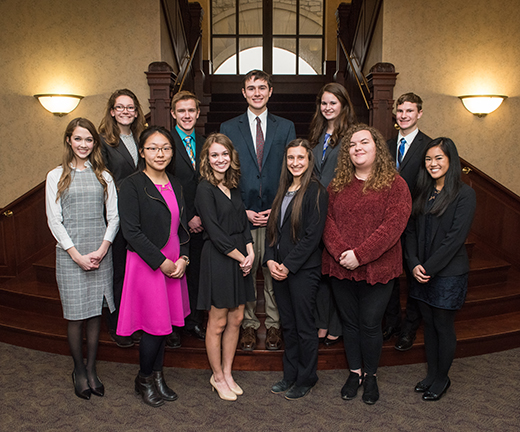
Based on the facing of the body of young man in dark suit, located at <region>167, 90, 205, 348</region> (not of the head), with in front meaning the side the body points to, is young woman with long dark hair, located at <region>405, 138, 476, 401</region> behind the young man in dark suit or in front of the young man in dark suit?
in front

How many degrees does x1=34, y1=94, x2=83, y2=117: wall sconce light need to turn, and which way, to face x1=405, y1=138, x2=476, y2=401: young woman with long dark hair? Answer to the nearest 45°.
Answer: approximately 45° to its left

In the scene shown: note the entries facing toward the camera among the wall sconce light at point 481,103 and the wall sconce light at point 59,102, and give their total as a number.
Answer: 2

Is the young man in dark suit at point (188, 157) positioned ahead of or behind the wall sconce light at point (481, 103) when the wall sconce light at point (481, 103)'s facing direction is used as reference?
ahead

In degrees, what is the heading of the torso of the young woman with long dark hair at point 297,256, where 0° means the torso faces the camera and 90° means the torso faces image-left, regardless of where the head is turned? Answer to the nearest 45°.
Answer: approximately 45°

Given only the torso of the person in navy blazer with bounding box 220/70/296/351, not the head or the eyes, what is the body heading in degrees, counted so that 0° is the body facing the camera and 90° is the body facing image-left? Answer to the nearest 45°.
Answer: approximately 0°
